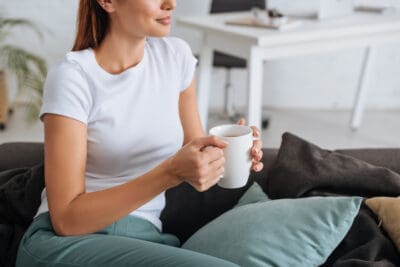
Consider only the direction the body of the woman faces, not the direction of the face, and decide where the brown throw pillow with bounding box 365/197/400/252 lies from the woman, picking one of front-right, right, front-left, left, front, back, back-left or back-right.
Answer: front-left

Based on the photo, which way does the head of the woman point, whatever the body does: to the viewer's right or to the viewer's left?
to the viewer's right

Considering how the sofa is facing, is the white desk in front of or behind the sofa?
behind

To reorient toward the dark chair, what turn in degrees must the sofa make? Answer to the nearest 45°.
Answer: approximately 180°

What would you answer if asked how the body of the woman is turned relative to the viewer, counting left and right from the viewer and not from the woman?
facing the viewer and to the right of the viewer
